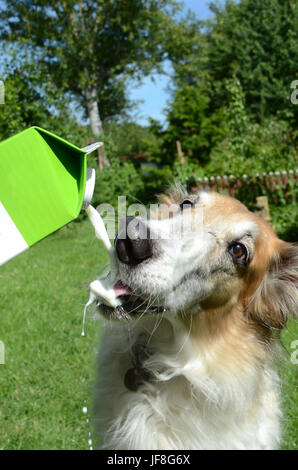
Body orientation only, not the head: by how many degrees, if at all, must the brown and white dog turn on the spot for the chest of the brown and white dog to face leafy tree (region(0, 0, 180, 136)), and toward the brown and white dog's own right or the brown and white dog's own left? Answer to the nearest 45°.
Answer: approximately 135° to the brown and white dog's own right

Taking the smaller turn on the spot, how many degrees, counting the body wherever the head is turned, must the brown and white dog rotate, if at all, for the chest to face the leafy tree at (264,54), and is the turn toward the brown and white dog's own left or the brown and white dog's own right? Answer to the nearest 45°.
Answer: approximately 180°

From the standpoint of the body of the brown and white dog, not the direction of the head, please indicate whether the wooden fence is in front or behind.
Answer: behind

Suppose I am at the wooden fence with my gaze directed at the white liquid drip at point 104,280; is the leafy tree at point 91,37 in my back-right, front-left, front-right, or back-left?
back-right

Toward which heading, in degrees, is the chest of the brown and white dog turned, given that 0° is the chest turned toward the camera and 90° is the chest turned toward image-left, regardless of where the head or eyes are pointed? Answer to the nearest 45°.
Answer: approximately 45°
